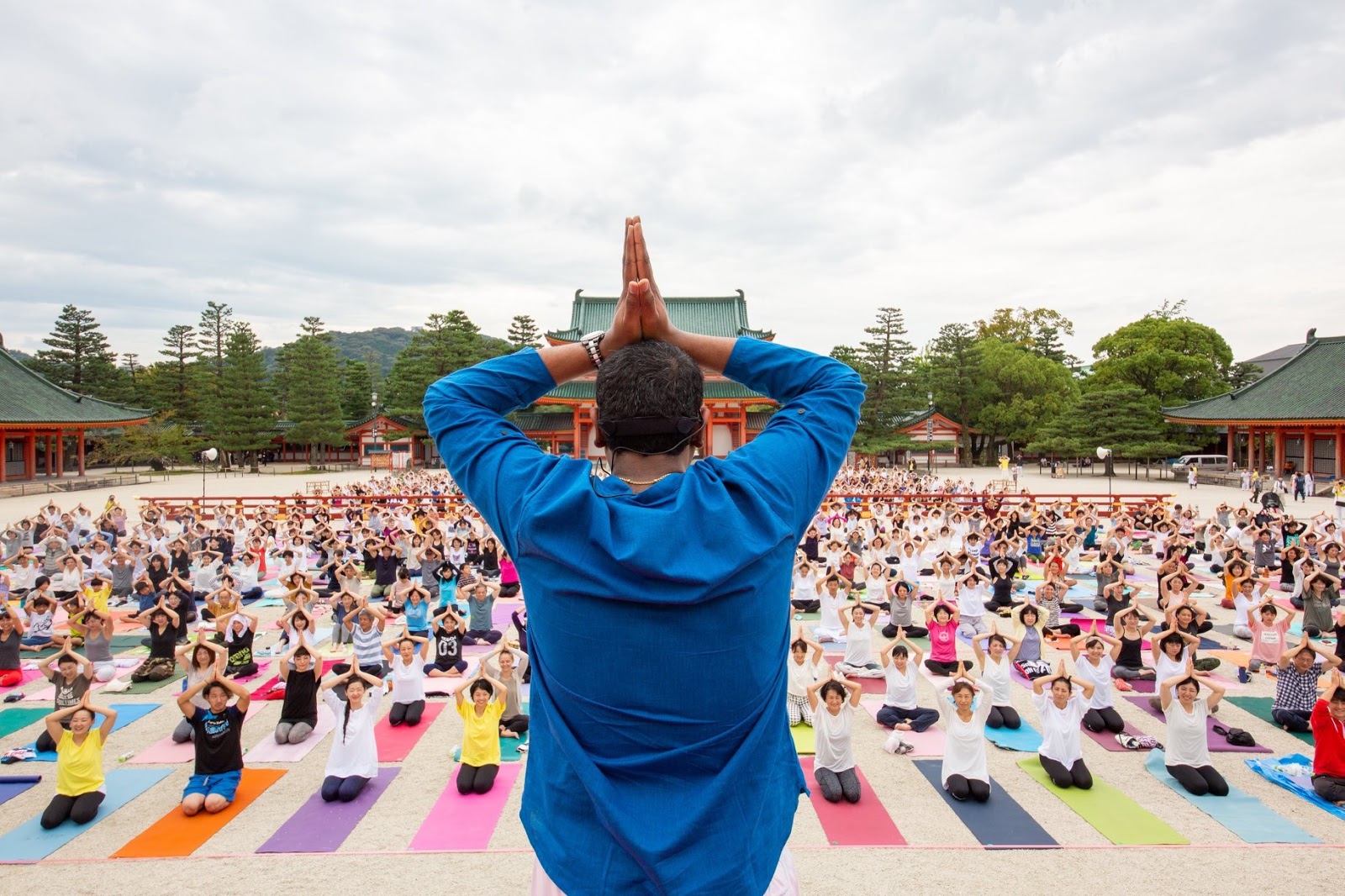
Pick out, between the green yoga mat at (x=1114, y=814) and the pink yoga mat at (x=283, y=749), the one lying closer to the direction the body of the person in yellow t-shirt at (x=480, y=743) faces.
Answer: the green yoga mat

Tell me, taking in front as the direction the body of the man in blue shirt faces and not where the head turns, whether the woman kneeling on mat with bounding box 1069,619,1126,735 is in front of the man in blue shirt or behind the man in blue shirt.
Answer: in front

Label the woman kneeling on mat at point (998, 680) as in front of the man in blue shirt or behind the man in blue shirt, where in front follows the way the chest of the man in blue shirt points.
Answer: in front

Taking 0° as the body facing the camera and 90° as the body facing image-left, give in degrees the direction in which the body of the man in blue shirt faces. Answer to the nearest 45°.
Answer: approximately 180°

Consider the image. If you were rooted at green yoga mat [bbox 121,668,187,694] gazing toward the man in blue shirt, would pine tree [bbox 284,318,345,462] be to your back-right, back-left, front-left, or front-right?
back-left

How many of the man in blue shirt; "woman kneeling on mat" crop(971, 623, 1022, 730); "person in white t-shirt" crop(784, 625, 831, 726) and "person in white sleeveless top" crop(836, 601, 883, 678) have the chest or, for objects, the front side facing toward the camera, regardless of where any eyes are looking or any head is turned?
3

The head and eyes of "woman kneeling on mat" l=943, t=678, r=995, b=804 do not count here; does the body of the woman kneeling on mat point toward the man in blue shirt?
yes

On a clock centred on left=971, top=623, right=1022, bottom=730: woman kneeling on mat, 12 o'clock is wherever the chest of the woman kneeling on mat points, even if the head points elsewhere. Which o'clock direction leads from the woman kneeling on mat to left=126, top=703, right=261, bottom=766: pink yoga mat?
The pink yoga mat is roughly at 2 o'clock from the woman kneeling on mat.

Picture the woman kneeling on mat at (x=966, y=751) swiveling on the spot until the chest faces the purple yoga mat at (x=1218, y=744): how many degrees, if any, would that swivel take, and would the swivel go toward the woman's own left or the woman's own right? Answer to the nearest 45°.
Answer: approximately 135° to the woman's own left

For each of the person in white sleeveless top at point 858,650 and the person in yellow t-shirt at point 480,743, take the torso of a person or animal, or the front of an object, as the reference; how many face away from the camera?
0
